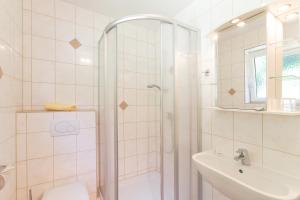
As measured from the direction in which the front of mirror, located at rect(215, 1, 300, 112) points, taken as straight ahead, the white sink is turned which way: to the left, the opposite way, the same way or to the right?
the same way

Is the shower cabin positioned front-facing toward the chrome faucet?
no

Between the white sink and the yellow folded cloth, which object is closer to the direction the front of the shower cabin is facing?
the white sink

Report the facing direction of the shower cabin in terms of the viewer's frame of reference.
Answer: facing the viewer

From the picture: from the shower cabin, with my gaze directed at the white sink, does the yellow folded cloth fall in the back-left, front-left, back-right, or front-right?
back-right

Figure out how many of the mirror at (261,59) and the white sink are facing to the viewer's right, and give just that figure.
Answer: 0

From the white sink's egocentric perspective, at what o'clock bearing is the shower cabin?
The shower cabin is roughly at 2 o'clock from the white sink.

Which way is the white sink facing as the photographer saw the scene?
facing the viewer and to the left of the viewer

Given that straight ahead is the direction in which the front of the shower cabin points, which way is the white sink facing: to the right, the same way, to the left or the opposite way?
to the right

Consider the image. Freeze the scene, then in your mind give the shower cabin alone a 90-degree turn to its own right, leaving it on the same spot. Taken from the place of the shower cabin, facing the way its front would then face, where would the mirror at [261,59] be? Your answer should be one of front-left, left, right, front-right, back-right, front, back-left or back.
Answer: back-left

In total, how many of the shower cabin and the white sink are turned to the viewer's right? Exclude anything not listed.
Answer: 0
